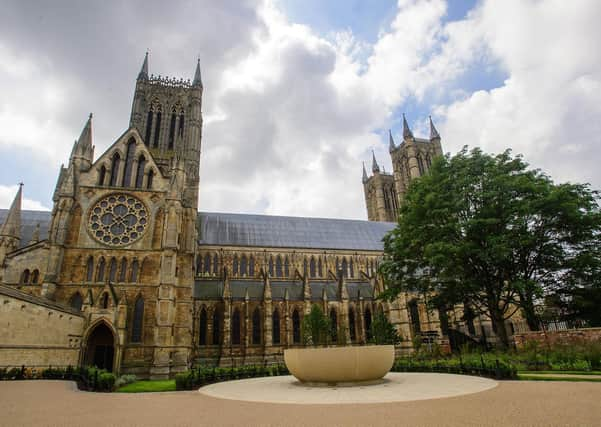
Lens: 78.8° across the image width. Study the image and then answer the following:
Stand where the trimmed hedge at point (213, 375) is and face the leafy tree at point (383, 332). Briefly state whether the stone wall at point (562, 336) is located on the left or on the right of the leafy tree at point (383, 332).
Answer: right
